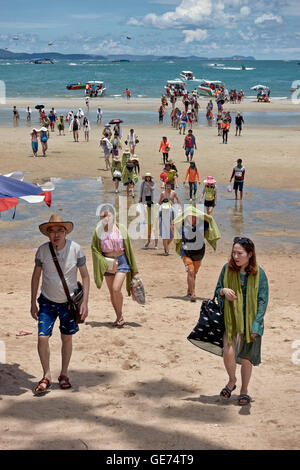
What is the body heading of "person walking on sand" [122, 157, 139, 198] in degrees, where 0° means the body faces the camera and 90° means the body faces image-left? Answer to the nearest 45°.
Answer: approximately 0°

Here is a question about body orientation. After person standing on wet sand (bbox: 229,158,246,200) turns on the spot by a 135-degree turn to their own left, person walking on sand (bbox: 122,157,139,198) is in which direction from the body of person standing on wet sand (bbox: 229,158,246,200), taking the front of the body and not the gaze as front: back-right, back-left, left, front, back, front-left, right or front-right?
back-left

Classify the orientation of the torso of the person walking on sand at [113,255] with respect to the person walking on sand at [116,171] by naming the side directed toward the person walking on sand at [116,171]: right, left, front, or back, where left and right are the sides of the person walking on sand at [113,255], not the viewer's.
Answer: back

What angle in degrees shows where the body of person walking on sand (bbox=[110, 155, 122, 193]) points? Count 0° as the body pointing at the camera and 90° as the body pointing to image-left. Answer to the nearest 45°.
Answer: approximately 0°

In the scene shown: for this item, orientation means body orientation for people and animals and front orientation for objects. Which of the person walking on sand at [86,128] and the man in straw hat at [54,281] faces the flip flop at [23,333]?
the person walking on sand

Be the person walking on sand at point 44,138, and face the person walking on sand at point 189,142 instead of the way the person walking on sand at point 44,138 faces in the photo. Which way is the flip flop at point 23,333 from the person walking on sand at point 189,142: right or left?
right

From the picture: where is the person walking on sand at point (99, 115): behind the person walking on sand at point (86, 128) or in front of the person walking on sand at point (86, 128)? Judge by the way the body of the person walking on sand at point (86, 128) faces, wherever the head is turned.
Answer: behind

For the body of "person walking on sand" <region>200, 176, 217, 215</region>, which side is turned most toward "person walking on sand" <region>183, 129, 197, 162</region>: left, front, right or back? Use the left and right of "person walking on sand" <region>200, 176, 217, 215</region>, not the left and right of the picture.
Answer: back

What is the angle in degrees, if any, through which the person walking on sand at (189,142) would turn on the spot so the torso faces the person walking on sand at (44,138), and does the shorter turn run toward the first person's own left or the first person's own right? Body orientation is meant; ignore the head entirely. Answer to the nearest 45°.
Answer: approximately 90° to the first person's own right

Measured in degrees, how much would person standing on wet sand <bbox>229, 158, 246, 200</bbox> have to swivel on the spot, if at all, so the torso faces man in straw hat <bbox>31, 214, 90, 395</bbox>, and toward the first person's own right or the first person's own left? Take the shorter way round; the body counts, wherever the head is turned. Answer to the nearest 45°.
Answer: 0° — they already face them

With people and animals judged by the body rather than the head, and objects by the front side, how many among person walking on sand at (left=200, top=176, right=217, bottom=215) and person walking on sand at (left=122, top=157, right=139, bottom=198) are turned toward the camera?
2

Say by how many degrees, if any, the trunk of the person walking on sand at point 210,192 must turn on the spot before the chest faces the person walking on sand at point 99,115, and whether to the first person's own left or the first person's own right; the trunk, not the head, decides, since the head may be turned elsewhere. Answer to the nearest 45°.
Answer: approximately 180°

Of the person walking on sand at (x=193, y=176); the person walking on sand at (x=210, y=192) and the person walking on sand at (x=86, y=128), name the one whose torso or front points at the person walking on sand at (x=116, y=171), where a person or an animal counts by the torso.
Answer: the person walking on sand at (x=86, y=128)
